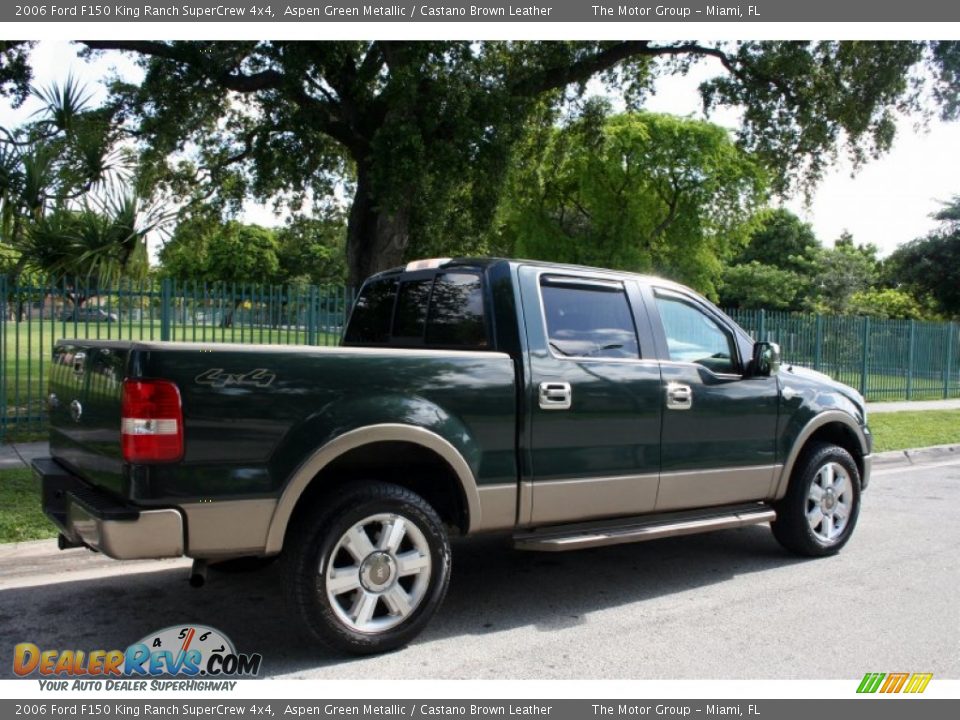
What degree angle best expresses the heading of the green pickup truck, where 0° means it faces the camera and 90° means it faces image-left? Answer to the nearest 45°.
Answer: approximately 225°

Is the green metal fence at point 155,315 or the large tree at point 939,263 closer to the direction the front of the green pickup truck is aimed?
the large tree

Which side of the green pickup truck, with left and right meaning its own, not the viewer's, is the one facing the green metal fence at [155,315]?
left

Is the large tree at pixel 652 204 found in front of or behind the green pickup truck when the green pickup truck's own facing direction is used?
in front

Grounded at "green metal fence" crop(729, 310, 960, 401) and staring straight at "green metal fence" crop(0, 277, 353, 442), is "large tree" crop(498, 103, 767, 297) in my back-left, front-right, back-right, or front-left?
back-right

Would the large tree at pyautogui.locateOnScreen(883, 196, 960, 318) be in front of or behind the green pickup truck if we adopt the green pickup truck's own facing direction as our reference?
in front
